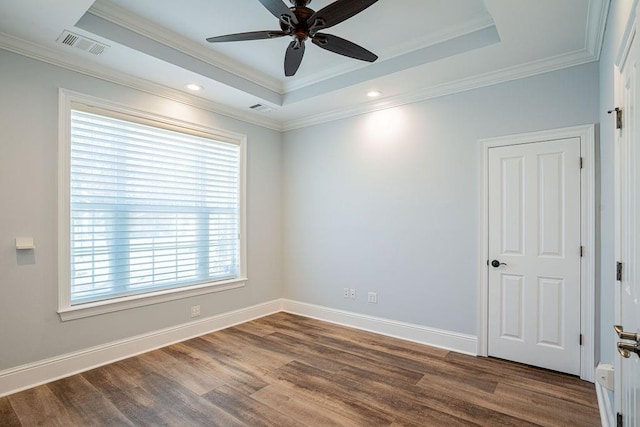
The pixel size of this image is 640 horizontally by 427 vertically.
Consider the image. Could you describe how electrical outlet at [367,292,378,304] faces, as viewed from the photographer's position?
facing the viewer and to the left of the viewer

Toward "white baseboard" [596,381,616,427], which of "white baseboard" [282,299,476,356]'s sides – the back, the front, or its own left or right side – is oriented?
left

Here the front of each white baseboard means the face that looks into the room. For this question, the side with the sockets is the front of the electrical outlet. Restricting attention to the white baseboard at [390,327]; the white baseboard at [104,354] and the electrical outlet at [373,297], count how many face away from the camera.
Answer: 0

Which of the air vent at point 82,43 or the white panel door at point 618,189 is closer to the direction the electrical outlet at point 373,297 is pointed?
the air vent

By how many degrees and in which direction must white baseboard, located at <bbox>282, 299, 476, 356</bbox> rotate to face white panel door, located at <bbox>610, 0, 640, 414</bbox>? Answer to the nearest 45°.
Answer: approximately 90° to its left

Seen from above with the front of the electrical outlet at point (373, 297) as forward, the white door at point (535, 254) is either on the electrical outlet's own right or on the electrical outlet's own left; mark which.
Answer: on the electrical outlet's own left

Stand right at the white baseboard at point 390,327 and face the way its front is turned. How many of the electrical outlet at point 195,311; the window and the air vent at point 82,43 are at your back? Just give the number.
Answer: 0

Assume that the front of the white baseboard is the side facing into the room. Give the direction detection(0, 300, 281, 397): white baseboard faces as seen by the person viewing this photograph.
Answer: facing the viewer and to the right of the viewer

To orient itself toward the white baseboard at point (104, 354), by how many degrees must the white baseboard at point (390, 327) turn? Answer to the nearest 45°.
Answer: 0° — it already faces it

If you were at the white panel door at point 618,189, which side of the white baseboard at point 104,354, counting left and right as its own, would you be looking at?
front

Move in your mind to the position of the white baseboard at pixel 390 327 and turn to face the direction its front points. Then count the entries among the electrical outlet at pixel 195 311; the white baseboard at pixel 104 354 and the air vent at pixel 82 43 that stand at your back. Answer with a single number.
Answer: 0

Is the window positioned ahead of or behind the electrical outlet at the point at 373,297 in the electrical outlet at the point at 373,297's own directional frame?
ahead

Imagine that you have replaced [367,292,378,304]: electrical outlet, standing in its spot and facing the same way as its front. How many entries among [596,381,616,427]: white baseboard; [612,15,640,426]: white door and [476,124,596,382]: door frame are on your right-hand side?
0

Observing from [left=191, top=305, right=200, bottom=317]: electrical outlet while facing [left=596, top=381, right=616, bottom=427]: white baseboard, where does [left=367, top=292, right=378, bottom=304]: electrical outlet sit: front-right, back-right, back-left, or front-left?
front-left

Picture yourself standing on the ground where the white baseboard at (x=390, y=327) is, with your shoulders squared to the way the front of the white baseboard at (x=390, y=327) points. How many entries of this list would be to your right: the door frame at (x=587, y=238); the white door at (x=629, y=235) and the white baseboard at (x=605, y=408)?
0
